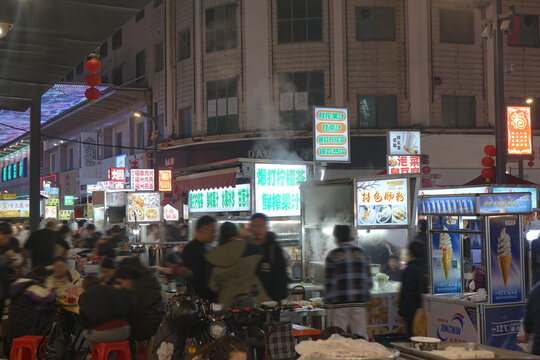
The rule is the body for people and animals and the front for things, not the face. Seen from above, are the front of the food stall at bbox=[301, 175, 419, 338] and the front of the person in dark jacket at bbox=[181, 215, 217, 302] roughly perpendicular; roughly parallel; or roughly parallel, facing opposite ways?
roughly perpendicular

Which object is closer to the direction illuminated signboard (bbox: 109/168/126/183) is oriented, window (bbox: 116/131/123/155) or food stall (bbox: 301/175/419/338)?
the food stall

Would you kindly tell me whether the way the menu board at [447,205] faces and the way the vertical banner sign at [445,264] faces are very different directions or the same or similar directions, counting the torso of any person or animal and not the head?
same or similar directions

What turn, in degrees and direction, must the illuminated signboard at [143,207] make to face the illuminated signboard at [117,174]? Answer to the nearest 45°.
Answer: approximately 180°

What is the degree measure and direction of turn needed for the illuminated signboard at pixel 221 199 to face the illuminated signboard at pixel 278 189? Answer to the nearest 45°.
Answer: approximately 90° to its left

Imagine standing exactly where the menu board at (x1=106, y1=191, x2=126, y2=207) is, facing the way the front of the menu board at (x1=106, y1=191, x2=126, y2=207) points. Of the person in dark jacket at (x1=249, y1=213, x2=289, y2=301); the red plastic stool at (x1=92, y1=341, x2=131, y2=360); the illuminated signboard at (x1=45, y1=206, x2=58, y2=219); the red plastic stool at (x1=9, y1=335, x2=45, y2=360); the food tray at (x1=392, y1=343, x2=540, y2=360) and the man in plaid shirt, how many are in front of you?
5

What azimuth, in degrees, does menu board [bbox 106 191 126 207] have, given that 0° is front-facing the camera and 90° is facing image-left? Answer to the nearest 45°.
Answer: approximately 0°

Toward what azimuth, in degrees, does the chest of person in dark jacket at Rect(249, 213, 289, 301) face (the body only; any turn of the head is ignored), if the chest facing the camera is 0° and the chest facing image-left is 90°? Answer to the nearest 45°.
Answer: approximately 45°

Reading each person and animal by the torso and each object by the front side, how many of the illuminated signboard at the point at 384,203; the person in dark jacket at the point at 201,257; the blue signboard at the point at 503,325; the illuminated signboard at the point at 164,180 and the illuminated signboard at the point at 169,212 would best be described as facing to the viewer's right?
1

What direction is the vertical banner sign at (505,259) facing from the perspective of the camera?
toward the camera

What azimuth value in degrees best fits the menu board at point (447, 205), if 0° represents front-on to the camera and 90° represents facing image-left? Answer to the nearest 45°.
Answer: approximately 0°

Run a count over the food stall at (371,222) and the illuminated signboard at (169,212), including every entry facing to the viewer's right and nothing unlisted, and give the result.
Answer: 0

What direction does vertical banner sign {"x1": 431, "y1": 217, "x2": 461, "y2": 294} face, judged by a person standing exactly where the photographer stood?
facing the viewer

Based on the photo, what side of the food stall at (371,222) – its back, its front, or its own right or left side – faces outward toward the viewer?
front

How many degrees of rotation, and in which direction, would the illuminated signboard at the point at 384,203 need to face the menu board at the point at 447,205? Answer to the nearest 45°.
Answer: approximately 45° to its left
